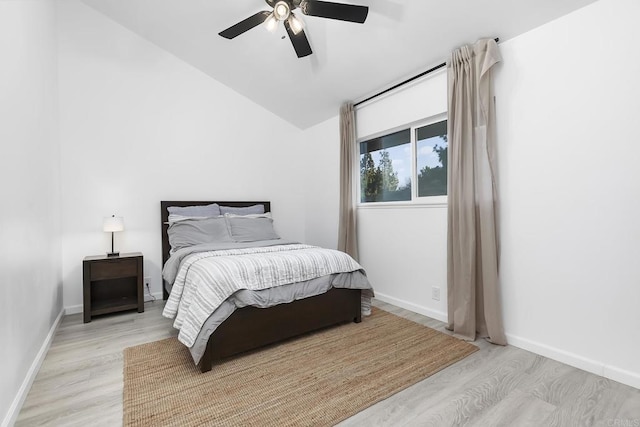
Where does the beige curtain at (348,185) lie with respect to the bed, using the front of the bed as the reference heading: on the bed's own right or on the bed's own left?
on the bed's own left

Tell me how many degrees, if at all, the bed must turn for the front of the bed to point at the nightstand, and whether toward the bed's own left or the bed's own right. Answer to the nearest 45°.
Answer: approximately 180°

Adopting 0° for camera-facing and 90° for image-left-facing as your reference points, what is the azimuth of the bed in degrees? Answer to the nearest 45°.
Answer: approximately 315°

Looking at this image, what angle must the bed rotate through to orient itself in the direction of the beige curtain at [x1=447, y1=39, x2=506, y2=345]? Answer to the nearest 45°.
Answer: approximately 45° to its left

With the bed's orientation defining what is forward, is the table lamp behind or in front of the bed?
behind

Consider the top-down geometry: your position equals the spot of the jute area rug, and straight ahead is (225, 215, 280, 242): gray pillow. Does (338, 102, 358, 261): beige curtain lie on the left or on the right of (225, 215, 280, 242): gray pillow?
right
